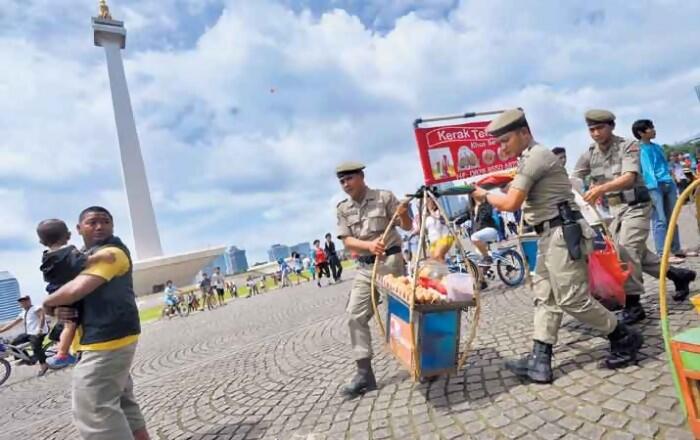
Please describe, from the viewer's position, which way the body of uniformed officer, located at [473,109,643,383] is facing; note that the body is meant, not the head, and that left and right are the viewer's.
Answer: facing to the left of the viewer

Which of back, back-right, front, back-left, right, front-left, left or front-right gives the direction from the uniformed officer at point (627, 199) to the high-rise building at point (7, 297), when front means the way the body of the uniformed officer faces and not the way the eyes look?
front-right

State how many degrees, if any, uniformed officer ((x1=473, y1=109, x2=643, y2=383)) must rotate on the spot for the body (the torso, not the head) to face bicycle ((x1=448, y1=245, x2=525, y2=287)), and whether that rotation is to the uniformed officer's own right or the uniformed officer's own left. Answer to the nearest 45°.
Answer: approximately 90° to the uniformed officer's own right

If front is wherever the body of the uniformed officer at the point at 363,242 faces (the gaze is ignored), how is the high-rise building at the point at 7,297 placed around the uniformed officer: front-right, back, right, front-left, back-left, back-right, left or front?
right
